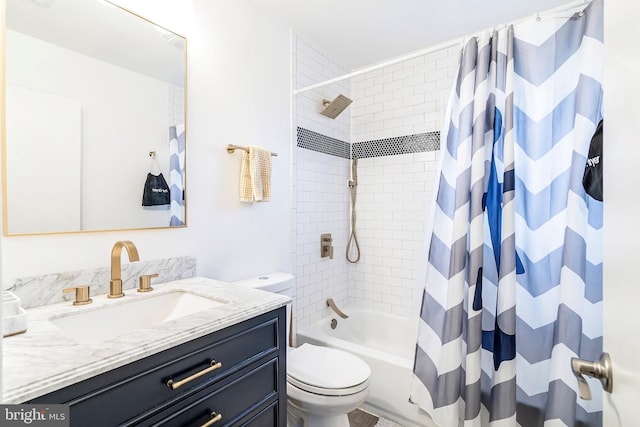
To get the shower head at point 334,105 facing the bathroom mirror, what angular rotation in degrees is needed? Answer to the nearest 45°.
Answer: approximately 90° to its right

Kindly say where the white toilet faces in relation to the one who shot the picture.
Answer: facing the viewer and to the right of the viewer

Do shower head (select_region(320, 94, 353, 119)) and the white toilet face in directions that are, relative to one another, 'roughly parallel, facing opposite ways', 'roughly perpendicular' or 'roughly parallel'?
roughly parallel

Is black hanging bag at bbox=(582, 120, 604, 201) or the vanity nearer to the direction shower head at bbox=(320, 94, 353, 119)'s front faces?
the black hanging bag

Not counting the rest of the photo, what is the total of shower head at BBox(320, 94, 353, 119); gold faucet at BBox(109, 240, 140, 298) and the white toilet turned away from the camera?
0

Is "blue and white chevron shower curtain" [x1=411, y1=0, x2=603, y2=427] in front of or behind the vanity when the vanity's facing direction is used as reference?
in front

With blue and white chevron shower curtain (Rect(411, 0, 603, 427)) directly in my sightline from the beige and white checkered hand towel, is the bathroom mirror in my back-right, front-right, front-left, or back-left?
back-right

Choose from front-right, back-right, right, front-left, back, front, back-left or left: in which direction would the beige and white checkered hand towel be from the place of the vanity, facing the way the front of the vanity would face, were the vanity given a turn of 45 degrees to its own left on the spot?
front-left

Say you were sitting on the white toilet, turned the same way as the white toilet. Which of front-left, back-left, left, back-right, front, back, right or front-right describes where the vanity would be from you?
right

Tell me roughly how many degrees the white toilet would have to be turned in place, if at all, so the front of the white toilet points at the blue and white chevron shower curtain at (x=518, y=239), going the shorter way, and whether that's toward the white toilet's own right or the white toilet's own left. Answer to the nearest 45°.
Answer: approximately 45° to the white toilet's own left

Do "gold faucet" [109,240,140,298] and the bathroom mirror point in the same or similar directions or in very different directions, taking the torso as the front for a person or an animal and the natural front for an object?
same or similar directions

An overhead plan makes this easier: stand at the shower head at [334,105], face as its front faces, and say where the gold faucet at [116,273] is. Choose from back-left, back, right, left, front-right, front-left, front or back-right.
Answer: right
